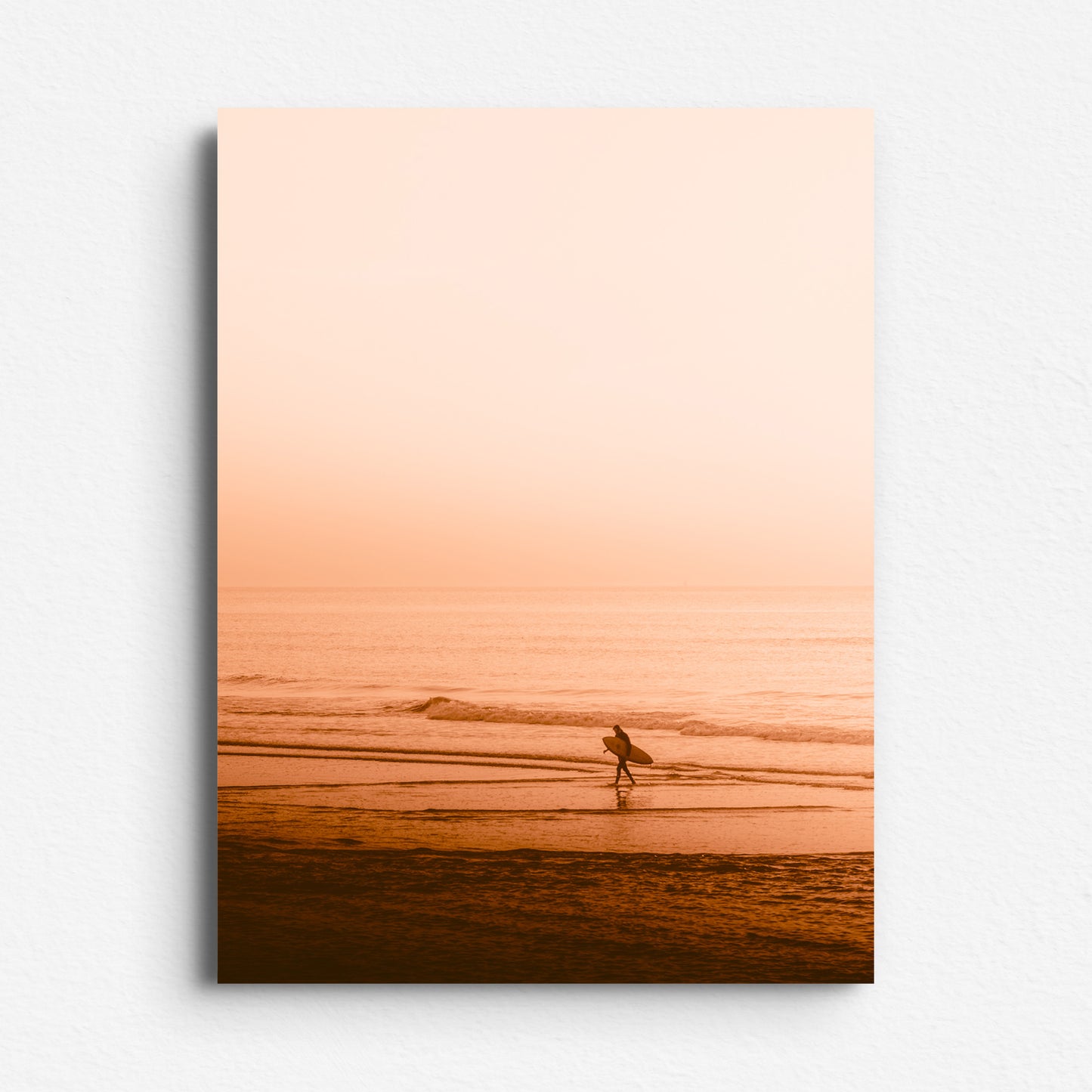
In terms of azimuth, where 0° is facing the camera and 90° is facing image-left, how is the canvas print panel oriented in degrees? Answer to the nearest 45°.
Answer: approximately 0°
